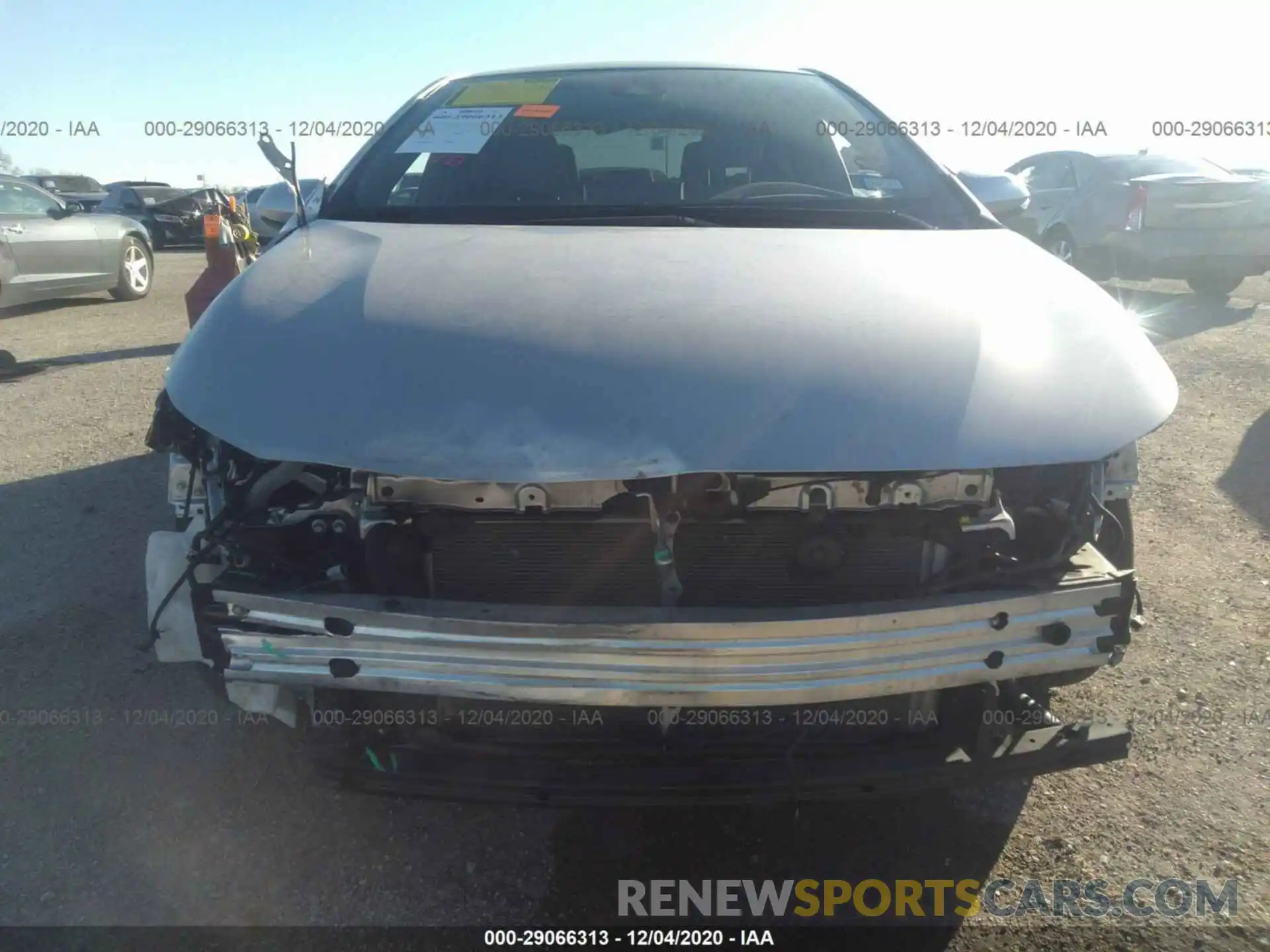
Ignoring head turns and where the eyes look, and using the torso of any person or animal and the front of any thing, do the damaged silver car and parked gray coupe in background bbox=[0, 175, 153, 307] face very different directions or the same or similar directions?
very different directions

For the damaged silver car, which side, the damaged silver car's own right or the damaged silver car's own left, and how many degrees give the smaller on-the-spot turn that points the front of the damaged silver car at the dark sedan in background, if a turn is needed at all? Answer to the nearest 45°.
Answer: approximately 135° to the damaged silver car's own right

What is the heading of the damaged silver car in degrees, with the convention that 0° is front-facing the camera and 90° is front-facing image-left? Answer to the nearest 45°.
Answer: approximately 0°

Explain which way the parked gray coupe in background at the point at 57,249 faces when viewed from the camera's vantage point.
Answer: facing away from the viewer and to the right of the viewer

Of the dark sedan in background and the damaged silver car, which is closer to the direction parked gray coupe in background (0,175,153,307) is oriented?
the dark sedan in background

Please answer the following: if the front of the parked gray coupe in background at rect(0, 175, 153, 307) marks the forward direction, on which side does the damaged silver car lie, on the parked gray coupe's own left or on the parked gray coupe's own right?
on the parked gray coupe's own right

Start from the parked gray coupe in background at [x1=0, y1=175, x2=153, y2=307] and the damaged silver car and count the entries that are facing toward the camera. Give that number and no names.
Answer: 1

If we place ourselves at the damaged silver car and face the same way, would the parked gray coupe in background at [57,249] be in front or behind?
behind
